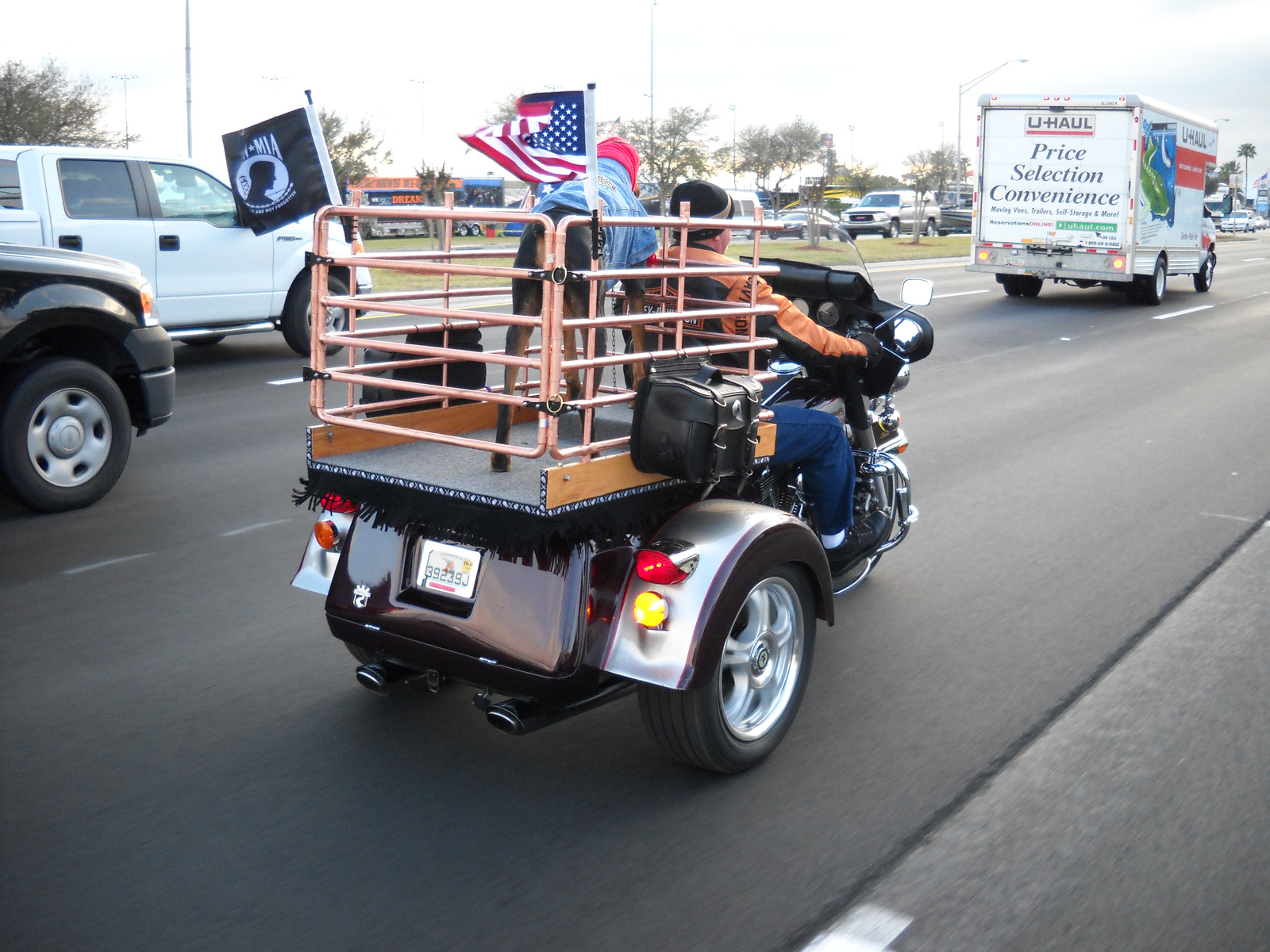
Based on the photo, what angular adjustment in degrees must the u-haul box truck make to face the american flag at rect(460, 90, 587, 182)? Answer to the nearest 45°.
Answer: approximately 135° to its right

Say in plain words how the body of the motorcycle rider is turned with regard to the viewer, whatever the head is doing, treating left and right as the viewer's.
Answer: facing away from the viewer and to the right of the viewer

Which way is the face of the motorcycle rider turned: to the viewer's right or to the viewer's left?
to the viewer's right

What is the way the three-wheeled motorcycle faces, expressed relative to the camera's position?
facing away from the viewer and to the right of the viewer

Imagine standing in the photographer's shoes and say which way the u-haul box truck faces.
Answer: facing away from the viewer and to the right of the viewer

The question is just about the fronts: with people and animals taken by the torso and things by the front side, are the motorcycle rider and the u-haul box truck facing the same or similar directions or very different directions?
same or similar directions

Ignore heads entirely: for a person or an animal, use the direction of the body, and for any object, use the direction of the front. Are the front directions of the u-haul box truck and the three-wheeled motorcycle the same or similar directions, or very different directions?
same or similar directions

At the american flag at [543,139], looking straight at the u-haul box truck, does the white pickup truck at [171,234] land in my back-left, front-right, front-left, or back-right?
front-left

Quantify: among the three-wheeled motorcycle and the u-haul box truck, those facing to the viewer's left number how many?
0

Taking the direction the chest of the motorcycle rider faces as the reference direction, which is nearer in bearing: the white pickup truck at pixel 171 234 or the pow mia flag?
the white pickup truck

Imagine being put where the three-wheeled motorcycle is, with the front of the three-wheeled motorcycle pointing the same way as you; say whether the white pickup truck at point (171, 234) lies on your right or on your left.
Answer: on your left

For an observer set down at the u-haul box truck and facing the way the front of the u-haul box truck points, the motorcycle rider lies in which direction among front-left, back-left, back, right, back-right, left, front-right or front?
back-right
